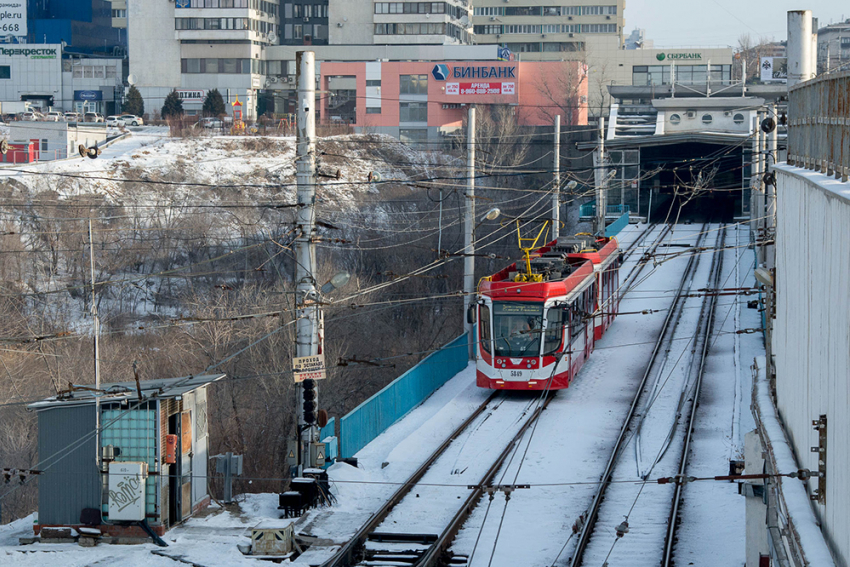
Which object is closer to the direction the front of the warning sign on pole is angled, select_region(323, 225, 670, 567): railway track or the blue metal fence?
the railway track

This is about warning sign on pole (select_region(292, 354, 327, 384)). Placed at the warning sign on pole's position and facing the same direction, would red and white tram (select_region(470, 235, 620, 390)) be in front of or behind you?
behind

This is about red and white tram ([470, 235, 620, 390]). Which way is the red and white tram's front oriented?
toward the camera

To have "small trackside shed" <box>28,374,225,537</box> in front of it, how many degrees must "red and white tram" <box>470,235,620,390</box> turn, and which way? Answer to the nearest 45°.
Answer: approximately 45° to its right

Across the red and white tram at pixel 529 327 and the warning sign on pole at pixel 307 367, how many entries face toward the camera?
2

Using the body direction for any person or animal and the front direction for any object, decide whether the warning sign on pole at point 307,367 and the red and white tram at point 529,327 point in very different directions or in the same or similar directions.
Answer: same or similar directions

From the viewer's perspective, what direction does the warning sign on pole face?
toward the camera
